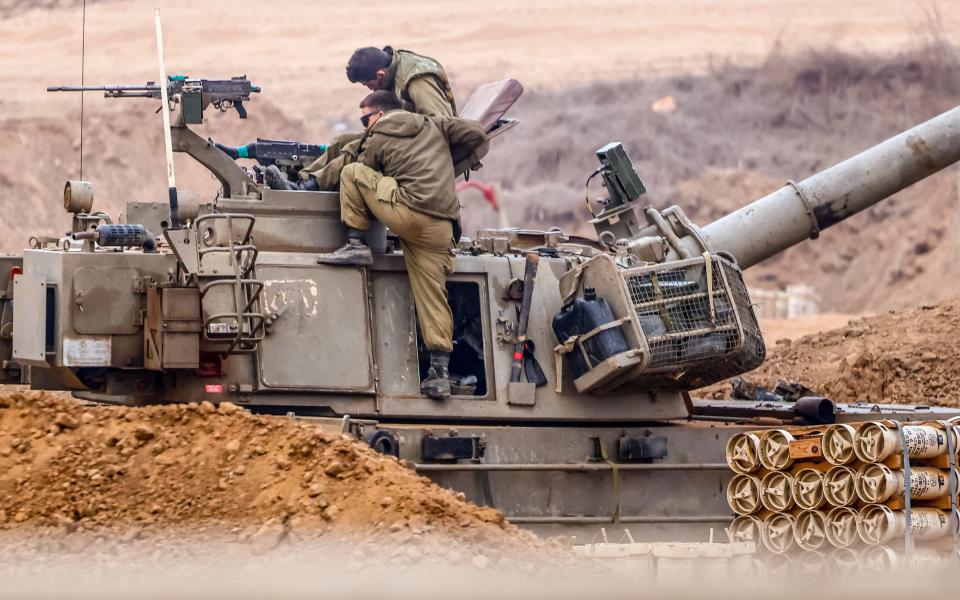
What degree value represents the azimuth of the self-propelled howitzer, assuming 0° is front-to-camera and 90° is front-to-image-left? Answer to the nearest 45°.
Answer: approximately 270°

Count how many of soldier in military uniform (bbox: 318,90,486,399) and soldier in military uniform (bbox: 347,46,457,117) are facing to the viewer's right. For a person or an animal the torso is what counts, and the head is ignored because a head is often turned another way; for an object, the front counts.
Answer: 0

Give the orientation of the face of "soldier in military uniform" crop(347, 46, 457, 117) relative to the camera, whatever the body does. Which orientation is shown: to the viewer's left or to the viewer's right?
to the viewer's left

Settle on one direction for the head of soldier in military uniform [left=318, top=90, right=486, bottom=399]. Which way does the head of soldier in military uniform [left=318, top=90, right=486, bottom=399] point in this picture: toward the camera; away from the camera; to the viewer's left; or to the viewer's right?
to the viewer's left

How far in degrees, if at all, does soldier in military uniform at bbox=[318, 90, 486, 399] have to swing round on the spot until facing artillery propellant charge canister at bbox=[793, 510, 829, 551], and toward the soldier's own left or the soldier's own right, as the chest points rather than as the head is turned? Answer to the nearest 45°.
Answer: approximately 135° to the soldier's own right

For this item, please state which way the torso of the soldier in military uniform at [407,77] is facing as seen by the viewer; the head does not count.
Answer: to the viewer's left
